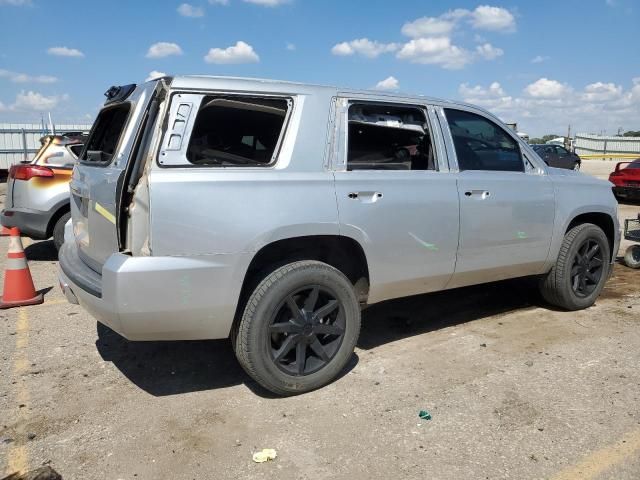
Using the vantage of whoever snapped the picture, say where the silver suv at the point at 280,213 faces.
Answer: facing away from the viewer and to the right of the viewer

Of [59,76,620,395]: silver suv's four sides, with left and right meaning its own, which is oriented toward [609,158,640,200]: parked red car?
front

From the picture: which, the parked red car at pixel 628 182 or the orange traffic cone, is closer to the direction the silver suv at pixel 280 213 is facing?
the parked red car

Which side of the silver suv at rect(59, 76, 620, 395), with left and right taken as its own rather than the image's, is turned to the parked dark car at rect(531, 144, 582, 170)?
front

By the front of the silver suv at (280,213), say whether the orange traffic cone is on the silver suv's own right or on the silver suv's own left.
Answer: on the silver suv's own left
